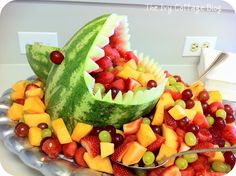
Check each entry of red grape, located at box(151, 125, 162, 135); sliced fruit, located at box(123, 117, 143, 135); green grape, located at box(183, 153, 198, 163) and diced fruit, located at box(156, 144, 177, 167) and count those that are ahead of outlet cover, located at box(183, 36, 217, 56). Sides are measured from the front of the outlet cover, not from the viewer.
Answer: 4

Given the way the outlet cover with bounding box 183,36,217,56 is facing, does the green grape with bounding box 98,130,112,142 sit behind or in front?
in front

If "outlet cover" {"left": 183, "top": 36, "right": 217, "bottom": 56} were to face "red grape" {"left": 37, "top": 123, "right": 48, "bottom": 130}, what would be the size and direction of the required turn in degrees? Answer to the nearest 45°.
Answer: approximately 45° to its right

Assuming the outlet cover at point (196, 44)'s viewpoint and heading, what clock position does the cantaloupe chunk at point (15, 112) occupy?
The cantaloupe chunk is roughly at 1 o'clock from the outlet cover.

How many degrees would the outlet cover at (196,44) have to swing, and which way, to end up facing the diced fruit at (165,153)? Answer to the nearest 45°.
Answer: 0° — it already faces it

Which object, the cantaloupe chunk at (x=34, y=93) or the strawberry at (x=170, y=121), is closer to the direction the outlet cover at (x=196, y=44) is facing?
the strawberry

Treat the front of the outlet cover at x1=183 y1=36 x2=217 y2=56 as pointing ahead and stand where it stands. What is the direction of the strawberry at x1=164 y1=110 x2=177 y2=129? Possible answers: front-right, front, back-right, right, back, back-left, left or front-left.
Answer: front

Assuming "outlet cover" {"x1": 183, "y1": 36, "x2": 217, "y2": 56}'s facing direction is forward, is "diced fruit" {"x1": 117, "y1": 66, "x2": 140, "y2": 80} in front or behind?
in front

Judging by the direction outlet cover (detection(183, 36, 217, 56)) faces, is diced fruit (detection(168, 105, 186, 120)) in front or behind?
in front

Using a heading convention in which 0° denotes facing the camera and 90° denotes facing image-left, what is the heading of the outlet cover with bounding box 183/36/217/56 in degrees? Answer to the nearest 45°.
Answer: approximately 0°

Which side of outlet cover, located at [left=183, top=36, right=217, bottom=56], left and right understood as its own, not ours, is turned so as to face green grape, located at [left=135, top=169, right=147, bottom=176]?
front

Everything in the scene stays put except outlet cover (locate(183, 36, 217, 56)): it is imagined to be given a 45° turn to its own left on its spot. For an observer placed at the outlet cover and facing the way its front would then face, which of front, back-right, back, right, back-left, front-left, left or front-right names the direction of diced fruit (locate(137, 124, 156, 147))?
front-right

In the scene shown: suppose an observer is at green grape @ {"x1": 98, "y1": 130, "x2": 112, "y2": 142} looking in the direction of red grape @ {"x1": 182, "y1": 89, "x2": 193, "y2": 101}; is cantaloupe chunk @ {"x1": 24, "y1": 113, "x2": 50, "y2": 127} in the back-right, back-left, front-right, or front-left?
back-left

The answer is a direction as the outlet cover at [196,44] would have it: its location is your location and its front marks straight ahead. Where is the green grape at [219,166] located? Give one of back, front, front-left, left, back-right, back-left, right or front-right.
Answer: front

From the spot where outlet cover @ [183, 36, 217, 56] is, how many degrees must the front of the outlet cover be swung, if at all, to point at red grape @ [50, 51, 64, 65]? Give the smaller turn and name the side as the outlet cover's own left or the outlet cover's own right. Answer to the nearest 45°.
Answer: approximately 45° to the outlet cover's own right

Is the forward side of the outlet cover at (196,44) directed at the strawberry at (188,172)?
yes
